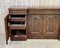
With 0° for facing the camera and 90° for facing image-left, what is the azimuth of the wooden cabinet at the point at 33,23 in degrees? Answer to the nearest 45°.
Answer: approximately 0°
